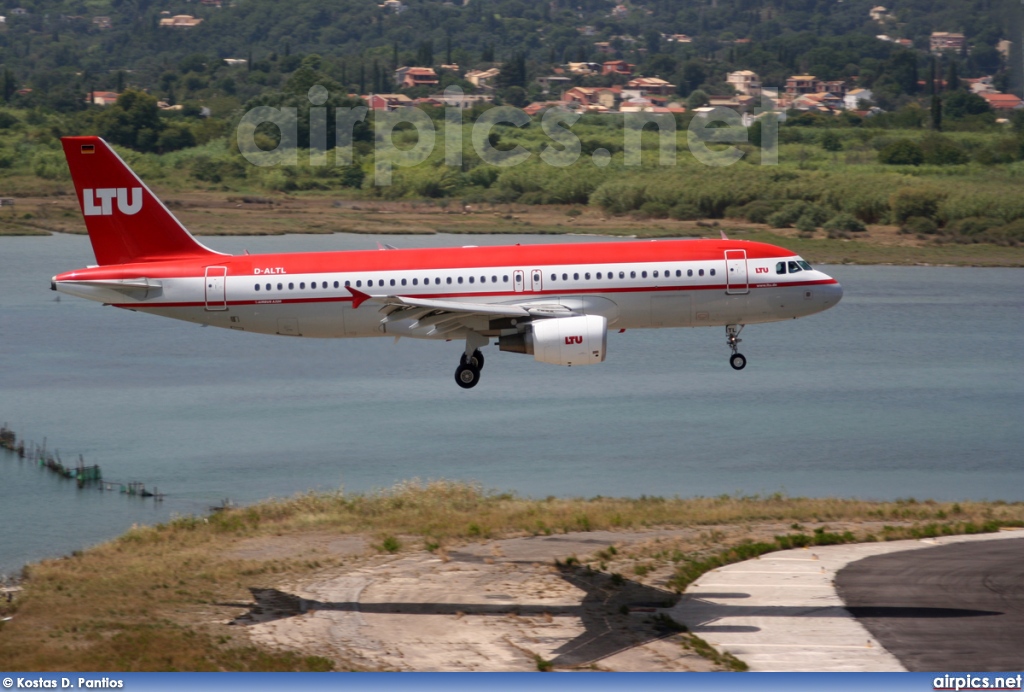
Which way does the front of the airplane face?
to the viewer's right
